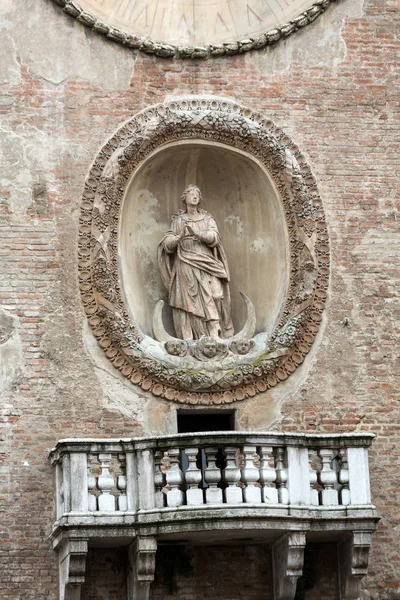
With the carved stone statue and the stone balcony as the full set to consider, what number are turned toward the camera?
2

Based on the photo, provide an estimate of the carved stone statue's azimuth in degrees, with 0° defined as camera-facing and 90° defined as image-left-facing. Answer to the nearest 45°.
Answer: approximately 0°

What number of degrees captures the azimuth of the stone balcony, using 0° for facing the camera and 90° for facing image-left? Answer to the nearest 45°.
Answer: approximately 0°
